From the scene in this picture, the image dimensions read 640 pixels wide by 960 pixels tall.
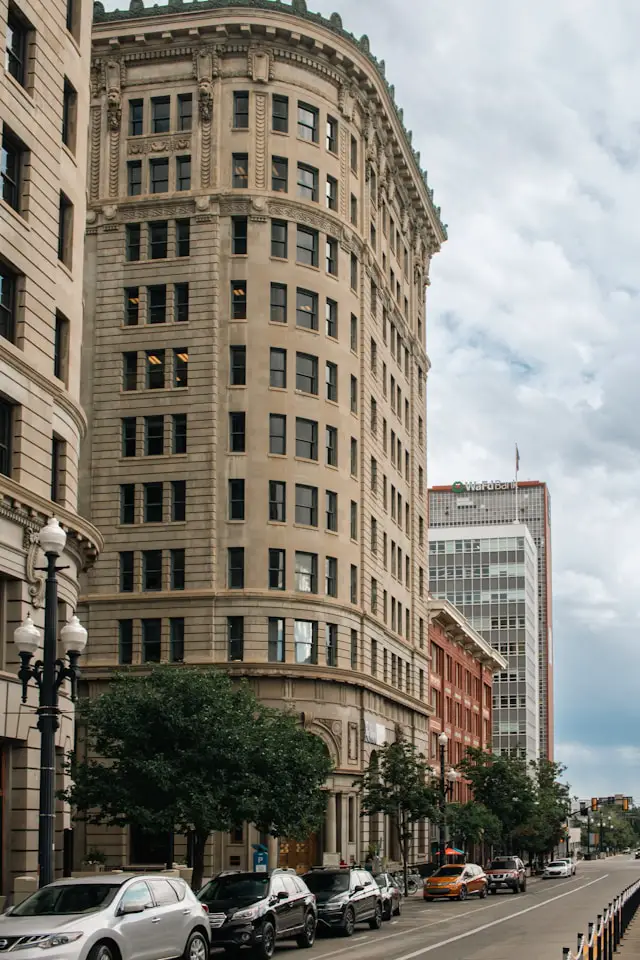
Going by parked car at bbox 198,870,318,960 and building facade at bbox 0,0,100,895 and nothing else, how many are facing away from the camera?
0

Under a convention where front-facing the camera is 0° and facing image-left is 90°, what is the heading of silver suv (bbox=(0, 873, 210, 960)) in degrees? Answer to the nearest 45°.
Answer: approximately 45°

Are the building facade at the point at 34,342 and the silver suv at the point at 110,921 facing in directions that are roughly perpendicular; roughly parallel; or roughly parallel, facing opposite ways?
roughly perpendicular

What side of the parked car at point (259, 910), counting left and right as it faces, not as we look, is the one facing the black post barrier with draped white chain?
left

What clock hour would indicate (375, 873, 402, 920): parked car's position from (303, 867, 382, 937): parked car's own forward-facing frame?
(375, 873, 402, 920): parked car is roughly at 5 o'clock from (303, 867, 382, 937): parked car.

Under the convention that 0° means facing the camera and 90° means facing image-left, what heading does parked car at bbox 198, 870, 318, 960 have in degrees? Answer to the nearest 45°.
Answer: approximately 45°

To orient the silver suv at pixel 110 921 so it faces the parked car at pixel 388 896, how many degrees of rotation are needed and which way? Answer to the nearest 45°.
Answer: approximately 135° to its right

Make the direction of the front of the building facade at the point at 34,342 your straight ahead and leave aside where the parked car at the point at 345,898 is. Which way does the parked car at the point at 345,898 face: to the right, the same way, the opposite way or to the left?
to the right

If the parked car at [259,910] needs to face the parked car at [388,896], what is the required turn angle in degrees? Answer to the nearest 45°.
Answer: approximately 135° to its right

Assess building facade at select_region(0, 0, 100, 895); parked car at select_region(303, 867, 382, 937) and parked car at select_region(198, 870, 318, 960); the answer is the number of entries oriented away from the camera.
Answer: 0

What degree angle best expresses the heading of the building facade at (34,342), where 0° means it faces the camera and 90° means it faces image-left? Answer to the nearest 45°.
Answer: approximately 315°

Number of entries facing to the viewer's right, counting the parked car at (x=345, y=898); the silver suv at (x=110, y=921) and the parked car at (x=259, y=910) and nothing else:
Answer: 0

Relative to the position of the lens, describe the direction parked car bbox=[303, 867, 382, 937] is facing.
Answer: facing the viewer and to the left of the viewer

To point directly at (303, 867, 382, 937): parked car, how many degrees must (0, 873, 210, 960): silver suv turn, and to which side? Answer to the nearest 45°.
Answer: approximately 135° to its right
